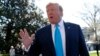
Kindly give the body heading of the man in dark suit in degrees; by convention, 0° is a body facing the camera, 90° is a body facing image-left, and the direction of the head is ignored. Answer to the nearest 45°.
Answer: approximately 0°

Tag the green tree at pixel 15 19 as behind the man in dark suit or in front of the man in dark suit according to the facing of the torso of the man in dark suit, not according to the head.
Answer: behind
